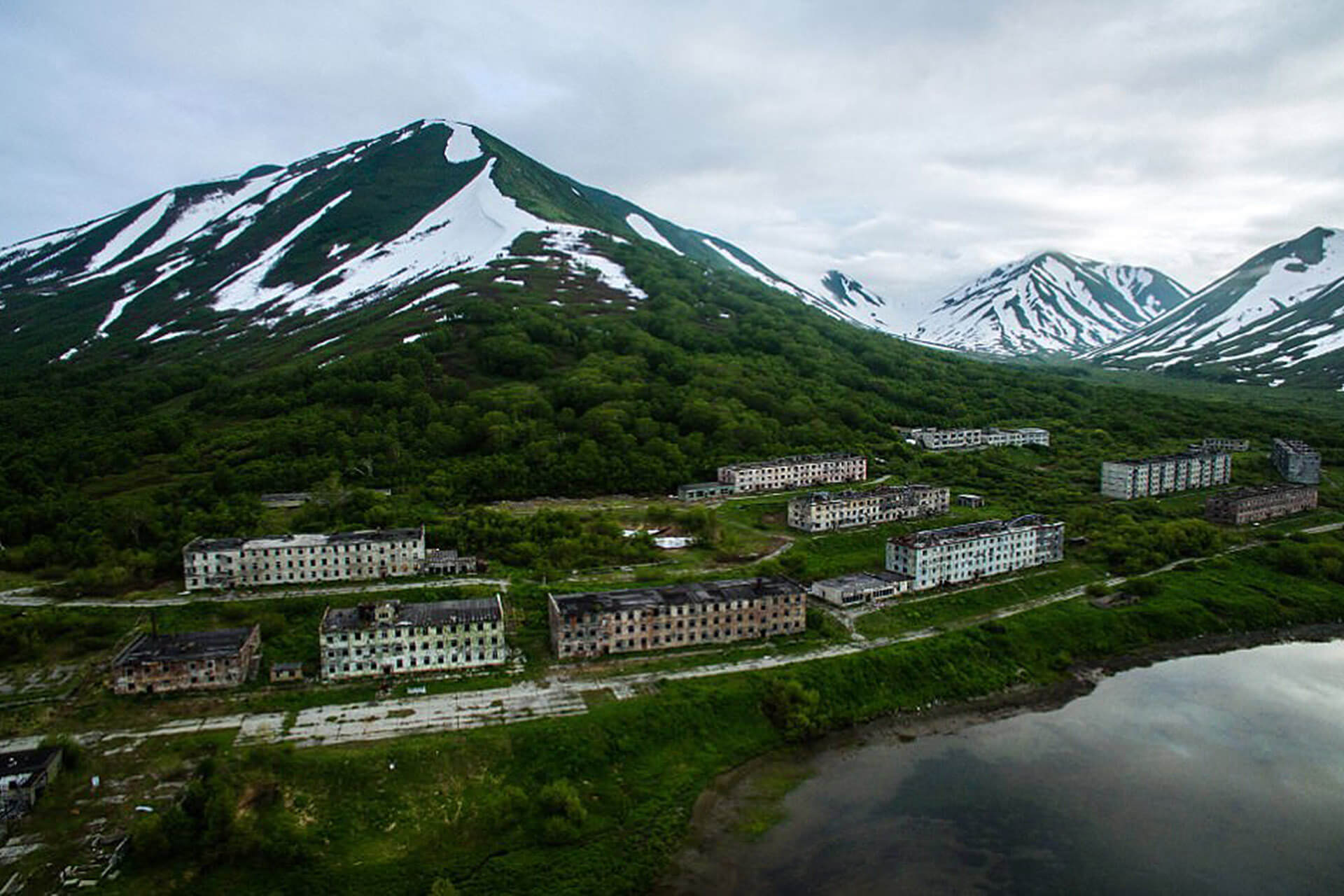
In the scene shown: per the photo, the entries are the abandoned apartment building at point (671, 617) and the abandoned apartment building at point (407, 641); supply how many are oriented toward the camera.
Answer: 2

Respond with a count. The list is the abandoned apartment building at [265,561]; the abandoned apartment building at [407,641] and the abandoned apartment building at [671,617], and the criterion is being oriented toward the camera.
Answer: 3

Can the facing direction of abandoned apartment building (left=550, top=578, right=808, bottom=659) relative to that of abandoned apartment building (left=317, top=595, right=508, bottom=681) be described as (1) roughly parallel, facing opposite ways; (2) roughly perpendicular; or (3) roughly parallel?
roughly parallel

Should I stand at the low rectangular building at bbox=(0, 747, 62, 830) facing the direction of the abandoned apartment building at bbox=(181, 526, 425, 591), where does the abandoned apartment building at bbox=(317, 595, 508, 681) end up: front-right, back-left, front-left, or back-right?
front-right

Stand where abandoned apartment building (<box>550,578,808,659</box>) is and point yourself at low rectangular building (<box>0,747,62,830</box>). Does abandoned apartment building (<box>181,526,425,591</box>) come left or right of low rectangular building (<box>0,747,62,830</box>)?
right

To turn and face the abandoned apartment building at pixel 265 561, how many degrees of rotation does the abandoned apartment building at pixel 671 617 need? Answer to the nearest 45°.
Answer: approximately 90° to its right

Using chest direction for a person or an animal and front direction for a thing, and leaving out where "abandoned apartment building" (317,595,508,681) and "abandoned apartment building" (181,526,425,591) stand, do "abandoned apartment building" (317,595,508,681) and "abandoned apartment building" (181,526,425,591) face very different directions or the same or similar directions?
same or similar directions

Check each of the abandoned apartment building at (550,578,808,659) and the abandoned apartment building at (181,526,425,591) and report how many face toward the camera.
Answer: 2

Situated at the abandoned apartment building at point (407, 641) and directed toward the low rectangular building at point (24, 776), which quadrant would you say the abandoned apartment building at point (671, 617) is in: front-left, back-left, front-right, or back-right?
back-left

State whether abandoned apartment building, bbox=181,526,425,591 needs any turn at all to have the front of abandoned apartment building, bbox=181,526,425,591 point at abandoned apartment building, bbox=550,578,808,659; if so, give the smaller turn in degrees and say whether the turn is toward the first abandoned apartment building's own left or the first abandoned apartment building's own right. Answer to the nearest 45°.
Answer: approximately 45° to the first abandoned apartment building's own left

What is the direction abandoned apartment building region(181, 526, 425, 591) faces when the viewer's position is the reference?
facing the viewer

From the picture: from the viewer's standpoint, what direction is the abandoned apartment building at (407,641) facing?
toward the camera
